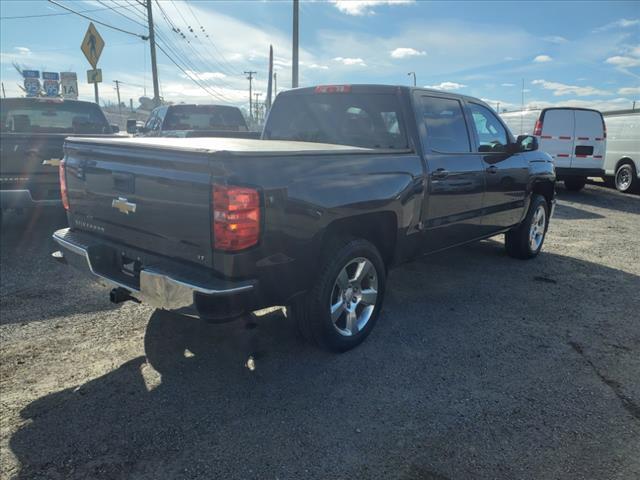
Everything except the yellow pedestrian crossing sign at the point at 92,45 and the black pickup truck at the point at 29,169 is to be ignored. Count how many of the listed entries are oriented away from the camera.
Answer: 1

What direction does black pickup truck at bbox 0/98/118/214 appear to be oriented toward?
away from the camera

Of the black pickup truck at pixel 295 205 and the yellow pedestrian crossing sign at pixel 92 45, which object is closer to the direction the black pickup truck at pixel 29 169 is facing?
the yellow pedestrian crossing sign

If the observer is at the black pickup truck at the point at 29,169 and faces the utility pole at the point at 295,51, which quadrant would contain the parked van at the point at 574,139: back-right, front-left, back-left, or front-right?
front-right

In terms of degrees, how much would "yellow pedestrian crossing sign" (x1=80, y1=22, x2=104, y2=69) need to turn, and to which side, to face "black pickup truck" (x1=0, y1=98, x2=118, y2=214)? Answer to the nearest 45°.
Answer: approximately 45° to its left

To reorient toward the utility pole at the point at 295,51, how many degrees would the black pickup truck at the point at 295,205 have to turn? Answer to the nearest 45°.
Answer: approximately 45° to its left

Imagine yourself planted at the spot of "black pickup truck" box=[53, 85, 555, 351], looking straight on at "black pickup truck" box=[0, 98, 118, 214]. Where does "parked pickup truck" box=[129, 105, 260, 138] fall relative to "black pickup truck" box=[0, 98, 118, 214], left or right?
right

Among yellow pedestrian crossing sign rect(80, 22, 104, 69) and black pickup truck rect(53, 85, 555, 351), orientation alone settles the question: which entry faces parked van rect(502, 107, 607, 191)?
the black pickup truck

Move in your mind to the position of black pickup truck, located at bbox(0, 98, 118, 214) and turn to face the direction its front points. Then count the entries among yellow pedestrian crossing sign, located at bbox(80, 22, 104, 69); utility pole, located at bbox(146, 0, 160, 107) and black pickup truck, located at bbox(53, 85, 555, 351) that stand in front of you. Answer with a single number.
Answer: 2

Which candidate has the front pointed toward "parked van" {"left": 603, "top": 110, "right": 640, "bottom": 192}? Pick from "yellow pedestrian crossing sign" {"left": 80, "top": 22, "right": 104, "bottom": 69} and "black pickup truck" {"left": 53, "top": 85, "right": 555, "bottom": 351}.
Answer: the black pickup truck

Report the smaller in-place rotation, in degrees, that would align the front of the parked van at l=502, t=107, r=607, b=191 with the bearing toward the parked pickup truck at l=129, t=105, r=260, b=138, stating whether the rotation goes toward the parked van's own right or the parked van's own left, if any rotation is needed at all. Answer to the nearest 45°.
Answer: approximately 90° to the parked van's own left

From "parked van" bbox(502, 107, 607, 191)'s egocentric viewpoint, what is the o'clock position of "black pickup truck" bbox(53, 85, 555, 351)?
The black pickup truck is roughly at 8 o'clock from the parked van.

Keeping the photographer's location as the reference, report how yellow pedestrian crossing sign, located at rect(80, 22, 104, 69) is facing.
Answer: facing the viewer and to the left of the viewer

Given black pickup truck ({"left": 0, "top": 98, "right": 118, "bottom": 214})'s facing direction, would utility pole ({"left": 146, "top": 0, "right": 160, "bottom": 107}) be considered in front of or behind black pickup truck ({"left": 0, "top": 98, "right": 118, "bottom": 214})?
in front

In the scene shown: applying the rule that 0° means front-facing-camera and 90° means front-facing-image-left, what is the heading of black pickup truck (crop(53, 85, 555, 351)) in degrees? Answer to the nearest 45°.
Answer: approximately 225°

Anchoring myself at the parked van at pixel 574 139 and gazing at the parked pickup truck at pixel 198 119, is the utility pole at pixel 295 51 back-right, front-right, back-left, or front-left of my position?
front-right

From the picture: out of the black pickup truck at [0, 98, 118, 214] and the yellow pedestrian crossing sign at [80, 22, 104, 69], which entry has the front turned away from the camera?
the black pickup truck

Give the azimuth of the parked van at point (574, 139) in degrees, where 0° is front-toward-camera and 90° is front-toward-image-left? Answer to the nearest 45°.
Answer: approximately 135°
